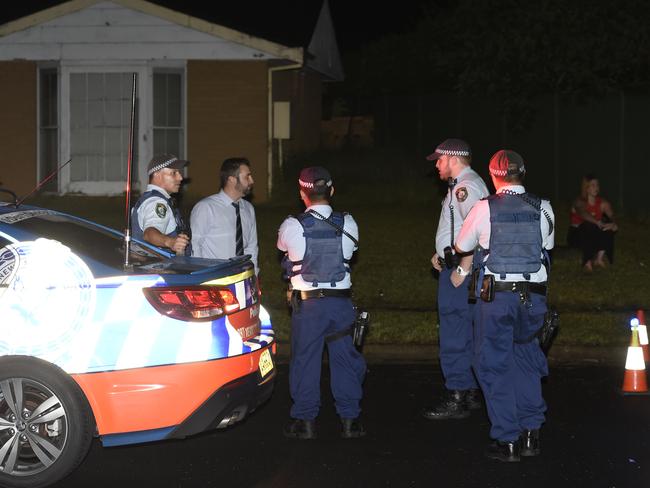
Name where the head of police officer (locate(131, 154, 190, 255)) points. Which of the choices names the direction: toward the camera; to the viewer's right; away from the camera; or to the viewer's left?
to the viewer's right

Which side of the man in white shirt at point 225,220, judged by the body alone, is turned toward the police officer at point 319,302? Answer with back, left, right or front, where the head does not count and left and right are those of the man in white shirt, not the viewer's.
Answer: front

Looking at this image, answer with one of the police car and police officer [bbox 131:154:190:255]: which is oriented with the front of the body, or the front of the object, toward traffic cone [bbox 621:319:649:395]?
the police officer

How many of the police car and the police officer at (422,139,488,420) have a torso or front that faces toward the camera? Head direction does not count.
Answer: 0

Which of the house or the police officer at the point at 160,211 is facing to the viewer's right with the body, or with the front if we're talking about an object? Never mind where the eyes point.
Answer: the police officer

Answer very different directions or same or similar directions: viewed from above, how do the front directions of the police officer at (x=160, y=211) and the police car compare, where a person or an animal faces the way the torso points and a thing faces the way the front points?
very different directions

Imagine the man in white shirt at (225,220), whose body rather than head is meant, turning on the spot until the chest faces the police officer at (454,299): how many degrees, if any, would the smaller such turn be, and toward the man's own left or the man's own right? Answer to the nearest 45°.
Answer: approximately 45° to the man's own left

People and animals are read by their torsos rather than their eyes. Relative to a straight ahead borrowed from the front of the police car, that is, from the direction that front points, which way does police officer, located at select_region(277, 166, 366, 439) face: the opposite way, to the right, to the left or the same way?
to the right

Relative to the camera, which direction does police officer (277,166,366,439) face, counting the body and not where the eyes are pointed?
away from the camera

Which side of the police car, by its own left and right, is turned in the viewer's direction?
left

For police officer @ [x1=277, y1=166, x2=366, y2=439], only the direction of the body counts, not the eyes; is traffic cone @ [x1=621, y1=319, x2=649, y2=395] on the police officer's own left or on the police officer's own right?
on the police officer's own right

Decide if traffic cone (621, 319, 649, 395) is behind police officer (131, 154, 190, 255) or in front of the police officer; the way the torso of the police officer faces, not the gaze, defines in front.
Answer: in front
